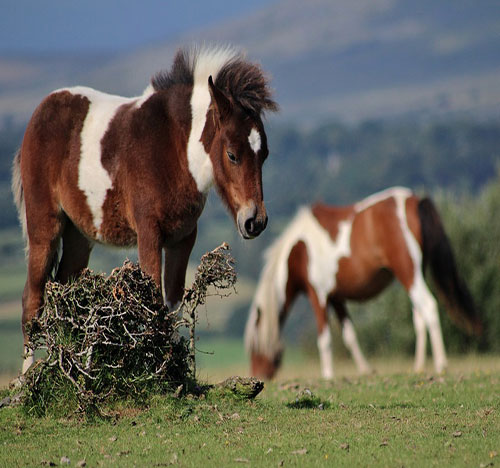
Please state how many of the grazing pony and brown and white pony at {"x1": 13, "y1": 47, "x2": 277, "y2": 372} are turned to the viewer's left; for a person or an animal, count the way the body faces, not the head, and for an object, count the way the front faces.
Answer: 1

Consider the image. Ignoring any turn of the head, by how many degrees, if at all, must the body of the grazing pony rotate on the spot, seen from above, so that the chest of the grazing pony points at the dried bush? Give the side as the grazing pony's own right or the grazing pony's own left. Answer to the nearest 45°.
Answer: approximately 90° to the grazing pony's own left

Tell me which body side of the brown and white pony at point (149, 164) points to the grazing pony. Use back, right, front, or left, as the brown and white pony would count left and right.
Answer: left

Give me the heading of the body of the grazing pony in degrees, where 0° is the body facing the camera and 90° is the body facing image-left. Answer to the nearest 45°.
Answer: approximately 90°
